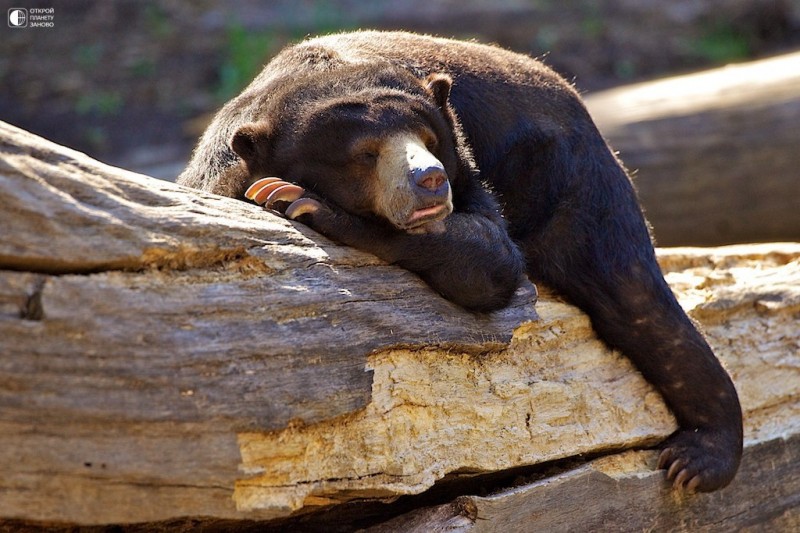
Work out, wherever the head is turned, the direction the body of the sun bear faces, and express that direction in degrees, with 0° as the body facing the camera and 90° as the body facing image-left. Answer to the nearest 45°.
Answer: approximately 45°

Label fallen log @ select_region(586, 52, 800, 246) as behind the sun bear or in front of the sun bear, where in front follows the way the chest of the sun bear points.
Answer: behind
